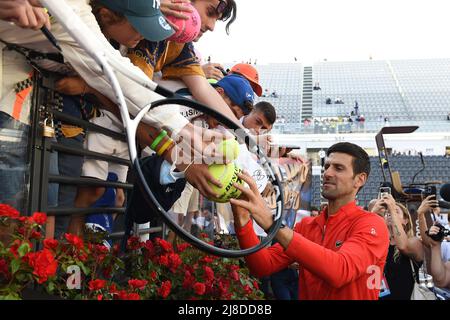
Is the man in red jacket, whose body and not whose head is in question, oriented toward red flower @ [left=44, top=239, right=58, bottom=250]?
yes

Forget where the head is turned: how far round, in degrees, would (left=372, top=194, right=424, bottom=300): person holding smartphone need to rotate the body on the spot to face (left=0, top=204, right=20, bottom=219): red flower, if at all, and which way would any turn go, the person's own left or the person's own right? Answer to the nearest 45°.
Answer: approximately 45° to the person's own left

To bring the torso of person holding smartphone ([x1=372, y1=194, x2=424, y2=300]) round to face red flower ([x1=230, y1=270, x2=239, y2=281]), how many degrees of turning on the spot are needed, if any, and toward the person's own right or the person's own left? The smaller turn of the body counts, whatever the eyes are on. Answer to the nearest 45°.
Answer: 0° — they already face it

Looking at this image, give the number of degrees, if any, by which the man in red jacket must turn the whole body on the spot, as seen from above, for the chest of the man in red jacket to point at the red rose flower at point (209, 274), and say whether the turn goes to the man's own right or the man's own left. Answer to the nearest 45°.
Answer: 0° — they already face it

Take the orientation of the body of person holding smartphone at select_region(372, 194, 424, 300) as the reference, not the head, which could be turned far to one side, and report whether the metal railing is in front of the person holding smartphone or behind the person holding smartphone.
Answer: in front

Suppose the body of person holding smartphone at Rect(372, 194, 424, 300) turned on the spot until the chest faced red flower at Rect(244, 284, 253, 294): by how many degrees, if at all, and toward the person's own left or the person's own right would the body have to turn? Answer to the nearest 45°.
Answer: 0° — they already face it

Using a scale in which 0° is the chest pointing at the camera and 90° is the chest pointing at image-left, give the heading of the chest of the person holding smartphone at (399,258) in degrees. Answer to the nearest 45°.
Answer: approximately 45°

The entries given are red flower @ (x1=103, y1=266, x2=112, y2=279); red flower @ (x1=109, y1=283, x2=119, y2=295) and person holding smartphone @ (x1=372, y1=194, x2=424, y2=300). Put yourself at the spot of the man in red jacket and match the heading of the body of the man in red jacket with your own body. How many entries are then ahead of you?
2

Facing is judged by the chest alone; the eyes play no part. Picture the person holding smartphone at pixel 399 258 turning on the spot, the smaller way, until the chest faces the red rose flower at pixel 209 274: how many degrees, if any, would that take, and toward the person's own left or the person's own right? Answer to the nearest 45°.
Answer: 0° — they already face it

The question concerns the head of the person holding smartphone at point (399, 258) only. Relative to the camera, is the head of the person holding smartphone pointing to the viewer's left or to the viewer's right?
to the viewer's left

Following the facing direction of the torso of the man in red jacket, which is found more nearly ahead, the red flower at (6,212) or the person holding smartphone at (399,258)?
the red flower

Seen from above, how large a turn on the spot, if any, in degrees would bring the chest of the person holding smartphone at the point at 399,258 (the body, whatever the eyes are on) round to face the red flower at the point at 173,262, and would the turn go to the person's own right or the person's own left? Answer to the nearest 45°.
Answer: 0° — they already face it
